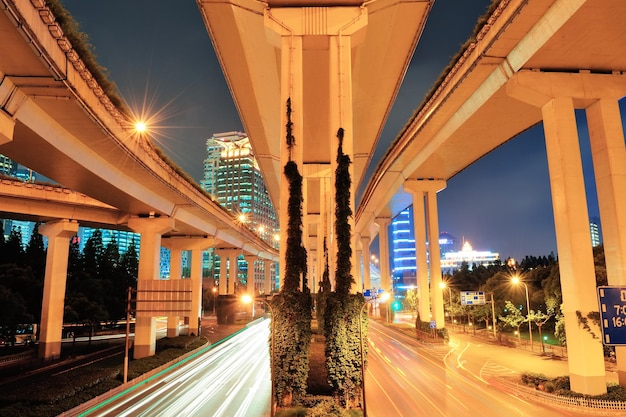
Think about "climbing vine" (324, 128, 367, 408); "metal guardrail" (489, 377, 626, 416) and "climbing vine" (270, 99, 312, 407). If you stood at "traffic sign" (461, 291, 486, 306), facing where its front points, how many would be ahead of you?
3

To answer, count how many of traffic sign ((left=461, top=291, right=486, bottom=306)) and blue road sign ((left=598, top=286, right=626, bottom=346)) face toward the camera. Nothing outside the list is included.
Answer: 2

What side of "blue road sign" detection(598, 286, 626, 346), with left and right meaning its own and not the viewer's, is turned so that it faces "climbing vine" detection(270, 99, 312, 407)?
right

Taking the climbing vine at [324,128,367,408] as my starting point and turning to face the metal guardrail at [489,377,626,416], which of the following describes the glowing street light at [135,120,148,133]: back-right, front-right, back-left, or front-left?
back-left

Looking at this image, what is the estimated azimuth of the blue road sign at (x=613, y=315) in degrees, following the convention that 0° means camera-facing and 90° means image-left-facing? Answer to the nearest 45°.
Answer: approximately 0°

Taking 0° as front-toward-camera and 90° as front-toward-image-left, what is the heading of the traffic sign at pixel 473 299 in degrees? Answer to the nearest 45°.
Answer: approximately 0°

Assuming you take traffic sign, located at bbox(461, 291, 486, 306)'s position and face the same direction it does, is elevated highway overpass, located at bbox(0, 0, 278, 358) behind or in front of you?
in front

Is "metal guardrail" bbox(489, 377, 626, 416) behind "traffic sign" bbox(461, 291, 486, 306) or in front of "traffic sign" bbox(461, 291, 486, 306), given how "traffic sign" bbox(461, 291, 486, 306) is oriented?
in front

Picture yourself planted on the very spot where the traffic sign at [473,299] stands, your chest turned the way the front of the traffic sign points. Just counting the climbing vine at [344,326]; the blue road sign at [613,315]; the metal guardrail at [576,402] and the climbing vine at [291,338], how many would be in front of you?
4
